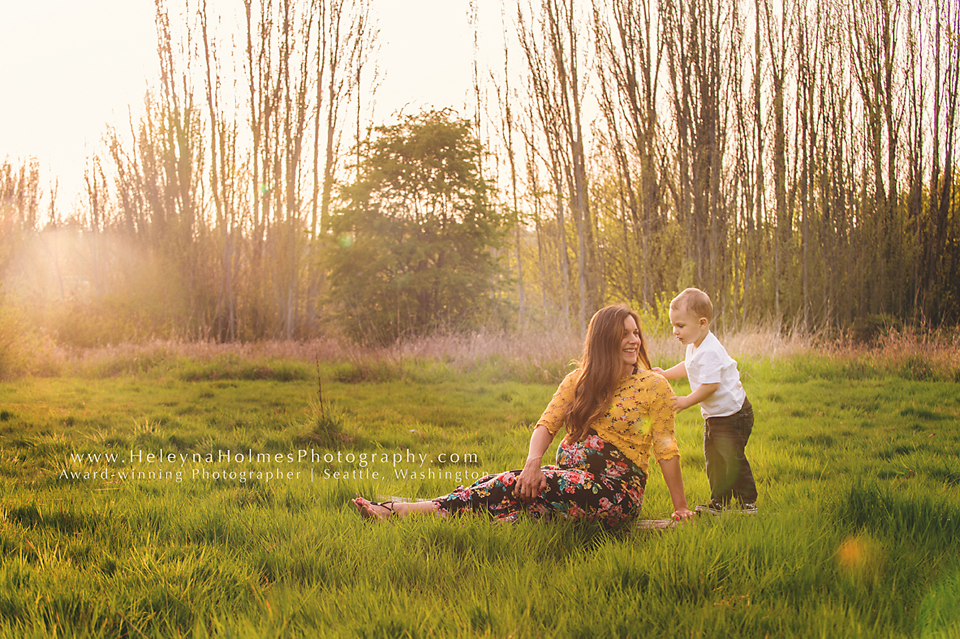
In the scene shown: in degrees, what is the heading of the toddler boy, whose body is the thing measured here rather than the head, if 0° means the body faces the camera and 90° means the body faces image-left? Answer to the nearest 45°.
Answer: approximately 90°

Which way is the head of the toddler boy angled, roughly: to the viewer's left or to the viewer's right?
to the viewer's left
